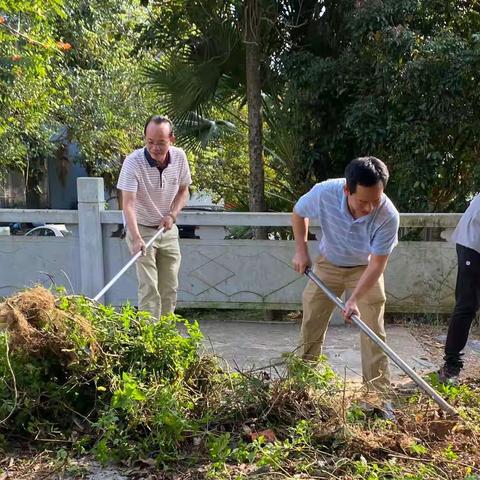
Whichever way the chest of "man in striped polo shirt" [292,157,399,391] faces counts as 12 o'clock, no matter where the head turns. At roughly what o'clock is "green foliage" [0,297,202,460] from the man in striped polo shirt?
The green foliage is roughly at 2 o'clock from the man in striped polo shirt.

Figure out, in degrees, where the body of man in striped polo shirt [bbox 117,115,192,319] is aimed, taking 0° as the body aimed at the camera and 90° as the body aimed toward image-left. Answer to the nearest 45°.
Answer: approximately 0°

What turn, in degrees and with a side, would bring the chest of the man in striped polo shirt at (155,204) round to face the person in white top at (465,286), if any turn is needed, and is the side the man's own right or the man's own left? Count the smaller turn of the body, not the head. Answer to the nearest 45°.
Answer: approximately 90° to the man's own left

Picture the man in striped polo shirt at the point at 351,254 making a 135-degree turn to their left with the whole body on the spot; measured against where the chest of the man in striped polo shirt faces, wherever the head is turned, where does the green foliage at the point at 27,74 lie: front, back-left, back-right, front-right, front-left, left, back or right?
left

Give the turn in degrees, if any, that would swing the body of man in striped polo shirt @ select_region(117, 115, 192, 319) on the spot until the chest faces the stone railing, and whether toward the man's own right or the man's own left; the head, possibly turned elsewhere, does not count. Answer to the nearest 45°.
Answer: approximately 180°

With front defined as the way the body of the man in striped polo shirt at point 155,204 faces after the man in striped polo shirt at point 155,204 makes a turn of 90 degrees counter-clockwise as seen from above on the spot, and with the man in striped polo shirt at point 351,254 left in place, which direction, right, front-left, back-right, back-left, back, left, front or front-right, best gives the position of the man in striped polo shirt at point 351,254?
front-right

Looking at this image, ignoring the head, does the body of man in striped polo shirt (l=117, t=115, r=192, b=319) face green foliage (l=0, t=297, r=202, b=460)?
yes

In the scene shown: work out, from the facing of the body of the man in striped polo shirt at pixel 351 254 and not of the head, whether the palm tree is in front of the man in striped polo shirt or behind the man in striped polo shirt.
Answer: behind

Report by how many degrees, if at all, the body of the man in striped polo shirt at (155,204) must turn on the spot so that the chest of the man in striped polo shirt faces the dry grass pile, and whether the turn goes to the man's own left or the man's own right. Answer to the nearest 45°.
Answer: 0° — they already face it

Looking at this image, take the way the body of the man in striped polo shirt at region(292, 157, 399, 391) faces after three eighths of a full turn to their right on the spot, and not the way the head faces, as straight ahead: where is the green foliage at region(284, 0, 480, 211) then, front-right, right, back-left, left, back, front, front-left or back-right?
front-right
